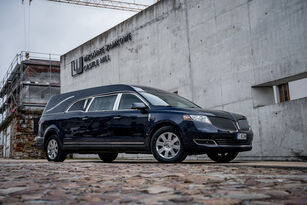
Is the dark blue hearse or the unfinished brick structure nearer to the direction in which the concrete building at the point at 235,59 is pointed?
the dark blue hearse

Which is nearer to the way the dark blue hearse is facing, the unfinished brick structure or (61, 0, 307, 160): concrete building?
the concrete building

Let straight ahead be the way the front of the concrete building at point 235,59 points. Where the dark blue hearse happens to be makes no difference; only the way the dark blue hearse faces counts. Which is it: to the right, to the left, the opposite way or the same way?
to the left

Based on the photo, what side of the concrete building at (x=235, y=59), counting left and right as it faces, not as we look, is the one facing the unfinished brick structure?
right

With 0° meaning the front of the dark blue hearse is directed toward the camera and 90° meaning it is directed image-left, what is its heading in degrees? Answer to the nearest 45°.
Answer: approximately 315°

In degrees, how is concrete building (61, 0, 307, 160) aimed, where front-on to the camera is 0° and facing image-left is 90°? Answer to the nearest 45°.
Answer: approximately 45°

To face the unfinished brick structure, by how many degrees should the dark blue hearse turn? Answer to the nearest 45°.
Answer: approximately 180°
